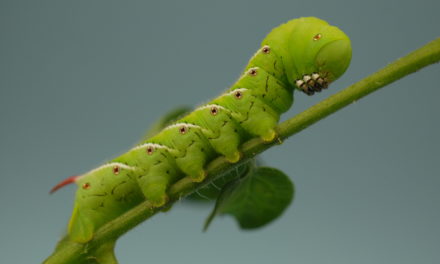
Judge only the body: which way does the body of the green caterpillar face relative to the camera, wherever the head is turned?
to the viewer's right
